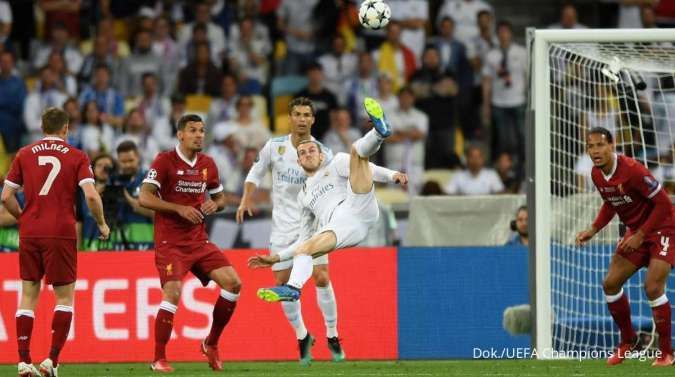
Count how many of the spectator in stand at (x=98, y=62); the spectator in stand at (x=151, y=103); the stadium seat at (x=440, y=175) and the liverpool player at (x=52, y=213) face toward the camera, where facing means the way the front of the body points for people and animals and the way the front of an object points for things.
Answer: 3

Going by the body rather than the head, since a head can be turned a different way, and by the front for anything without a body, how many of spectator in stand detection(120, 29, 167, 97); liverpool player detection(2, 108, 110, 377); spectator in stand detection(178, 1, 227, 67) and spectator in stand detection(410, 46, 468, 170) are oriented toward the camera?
3

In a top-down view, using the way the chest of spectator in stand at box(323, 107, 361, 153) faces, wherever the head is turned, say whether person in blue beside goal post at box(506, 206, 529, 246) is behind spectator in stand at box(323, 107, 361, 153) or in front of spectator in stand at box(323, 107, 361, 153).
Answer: in front

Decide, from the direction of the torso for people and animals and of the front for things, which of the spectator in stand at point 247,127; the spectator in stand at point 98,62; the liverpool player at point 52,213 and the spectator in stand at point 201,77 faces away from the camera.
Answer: the liverpool player

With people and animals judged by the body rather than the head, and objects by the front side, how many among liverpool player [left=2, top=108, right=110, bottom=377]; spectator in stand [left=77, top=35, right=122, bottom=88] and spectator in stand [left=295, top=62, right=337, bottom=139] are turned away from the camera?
1

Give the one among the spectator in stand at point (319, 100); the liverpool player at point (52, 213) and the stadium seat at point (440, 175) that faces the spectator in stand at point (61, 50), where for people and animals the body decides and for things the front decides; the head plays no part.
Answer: the liverpool player

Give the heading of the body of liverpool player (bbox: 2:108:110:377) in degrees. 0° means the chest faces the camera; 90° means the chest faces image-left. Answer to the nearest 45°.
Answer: approximately 180°

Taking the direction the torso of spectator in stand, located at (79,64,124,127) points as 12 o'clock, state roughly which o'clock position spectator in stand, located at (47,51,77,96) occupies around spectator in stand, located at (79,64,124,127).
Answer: spectator in stand, located at (47,51,77,96) is roughly at 4 o'clock from spectator in stand, located at (79,64,124,127).

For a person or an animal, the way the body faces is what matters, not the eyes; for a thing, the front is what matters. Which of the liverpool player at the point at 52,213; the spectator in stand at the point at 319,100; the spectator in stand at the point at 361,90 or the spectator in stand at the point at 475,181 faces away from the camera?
the liverpool player
